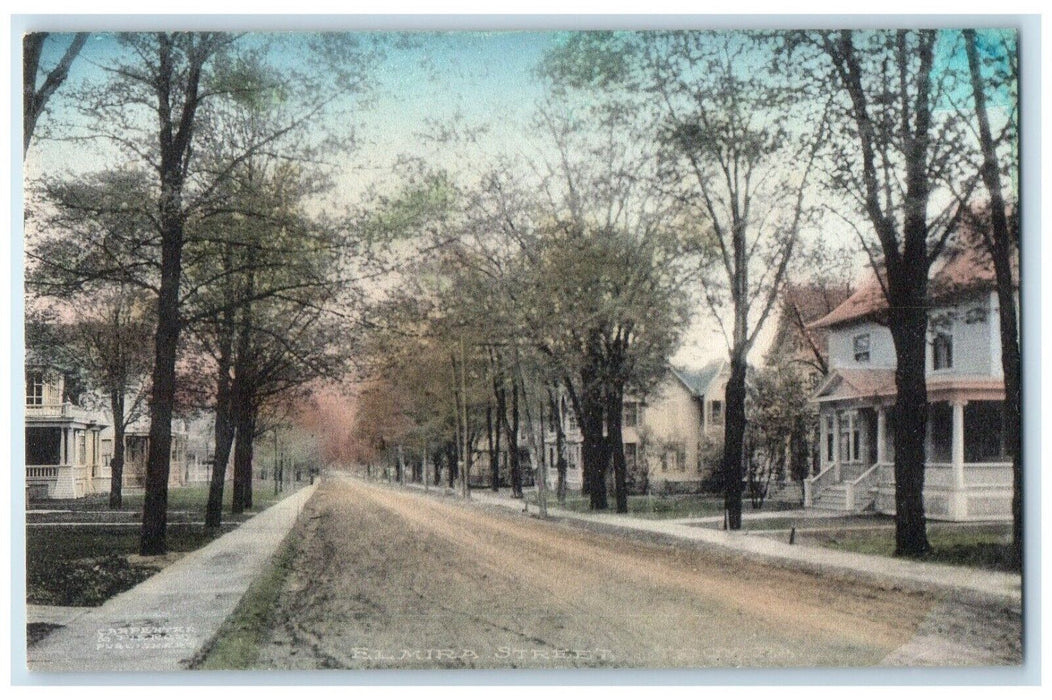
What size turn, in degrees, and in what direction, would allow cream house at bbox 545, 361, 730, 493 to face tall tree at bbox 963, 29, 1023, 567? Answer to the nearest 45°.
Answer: approximately 135° to its left

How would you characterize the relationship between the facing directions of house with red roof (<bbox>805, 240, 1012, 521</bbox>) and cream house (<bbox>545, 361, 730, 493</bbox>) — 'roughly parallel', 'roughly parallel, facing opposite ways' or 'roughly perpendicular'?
roughly parallel

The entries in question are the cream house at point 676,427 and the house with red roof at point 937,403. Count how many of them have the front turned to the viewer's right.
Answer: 0

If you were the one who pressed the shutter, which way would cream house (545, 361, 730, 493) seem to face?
facing the viewer and to the left of the viewer

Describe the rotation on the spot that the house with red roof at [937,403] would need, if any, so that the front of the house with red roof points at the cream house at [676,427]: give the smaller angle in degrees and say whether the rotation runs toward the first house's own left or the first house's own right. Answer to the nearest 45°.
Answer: approximately 45° to the first house's own right
